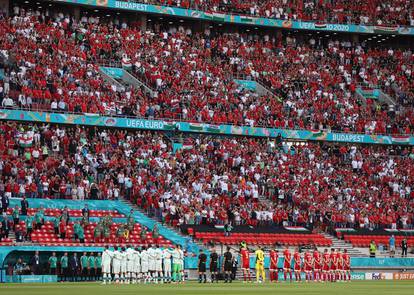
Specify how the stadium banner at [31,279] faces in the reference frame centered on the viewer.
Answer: facing the viewer

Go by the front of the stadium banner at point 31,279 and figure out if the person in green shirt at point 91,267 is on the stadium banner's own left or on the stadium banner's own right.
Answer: on the stadium banner's own left
